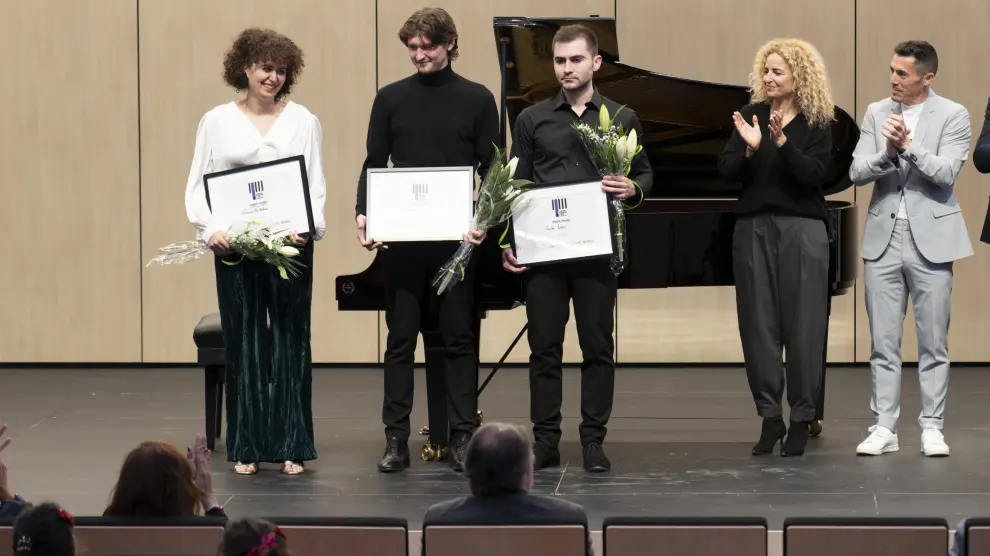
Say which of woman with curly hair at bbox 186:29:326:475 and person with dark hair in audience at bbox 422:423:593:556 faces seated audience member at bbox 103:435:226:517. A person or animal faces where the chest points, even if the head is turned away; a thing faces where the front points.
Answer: the woman with curly hair

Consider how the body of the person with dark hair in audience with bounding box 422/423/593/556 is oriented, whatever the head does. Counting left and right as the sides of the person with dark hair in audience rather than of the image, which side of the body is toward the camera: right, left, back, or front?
back

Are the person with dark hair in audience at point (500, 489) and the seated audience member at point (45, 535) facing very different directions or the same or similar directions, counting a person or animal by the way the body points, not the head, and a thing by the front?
same or similar directions

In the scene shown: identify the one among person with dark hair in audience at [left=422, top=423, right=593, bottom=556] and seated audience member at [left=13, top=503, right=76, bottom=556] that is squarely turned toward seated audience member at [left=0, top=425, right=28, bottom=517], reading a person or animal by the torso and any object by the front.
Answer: seated audience member at [left=13, top=503, right=76, bottom=556]

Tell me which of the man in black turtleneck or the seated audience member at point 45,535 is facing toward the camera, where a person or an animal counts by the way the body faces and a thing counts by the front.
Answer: the man in black turtleneck

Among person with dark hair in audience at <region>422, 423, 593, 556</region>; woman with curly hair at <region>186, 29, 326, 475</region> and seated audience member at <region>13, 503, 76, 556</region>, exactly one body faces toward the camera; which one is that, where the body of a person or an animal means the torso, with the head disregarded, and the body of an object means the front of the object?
the woman with curly hair

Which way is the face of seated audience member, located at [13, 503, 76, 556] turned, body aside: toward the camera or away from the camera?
away from the camera

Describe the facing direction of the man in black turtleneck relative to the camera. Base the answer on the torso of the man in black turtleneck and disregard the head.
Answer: toward the camera

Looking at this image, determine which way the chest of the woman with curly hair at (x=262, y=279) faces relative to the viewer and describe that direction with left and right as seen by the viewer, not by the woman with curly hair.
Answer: facing the viewer

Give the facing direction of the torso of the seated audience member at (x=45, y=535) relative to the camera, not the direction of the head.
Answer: away from the camera

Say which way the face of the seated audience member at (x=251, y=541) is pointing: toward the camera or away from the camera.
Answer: away from the camera

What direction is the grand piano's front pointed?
to the viewer's left

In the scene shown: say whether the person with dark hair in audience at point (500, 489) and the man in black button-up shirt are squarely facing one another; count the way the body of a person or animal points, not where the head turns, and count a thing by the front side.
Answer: yes

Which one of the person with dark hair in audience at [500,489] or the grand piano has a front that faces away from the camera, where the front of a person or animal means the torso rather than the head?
the person with dark hair in audience

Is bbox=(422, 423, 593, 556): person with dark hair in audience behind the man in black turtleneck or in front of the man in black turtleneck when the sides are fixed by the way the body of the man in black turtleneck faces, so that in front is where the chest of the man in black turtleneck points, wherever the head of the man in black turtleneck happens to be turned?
in front

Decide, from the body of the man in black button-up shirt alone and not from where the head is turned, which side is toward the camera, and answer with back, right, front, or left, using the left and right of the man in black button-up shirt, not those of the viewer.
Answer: front

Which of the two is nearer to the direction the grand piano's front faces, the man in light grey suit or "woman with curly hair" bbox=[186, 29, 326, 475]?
the woman with curly hair

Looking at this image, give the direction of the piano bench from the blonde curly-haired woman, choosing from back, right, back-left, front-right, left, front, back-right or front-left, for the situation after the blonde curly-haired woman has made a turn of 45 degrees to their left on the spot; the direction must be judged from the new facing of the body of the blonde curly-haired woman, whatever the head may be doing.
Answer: right

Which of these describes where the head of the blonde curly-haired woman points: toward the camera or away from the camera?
toward the camera

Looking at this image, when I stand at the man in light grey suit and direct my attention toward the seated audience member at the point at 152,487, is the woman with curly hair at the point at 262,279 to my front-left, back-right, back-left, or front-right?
front-right
